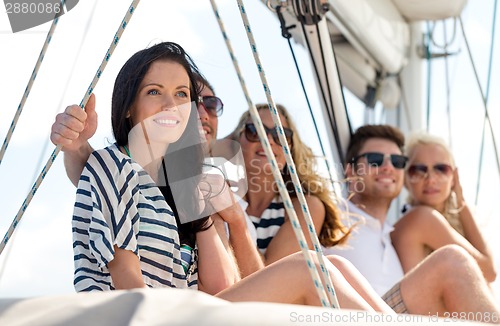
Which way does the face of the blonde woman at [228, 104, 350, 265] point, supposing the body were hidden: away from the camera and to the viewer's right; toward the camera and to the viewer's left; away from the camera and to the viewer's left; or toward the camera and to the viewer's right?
toward the camera and to the viewer's left

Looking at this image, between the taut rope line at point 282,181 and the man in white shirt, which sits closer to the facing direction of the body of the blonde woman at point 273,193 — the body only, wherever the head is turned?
the taut rope line

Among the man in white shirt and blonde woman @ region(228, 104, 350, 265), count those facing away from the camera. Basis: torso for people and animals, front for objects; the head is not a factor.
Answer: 0

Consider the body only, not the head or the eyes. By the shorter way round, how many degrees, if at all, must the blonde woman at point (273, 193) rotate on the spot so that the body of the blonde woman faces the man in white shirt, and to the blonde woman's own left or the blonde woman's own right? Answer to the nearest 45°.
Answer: approximately 135° to the blonde woman's own left

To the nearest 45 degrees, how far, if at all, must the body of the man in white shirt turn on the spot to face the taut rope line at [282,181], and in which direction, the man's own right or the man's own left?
approximately 45° to the man's own right

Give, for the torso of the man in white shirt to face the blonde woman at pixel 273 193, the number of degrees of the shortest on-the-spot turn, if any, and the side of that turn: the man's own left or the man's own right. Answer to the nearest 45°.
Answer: approximately 90° to the man's own right

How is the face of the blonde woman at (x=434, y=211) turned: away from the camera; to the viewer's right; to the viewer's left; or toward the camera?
toward the camera

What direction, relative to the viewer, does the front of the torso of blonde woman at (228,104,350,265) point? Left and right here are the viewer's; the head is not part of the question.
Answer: facing the viewer and to the left of the viewer
